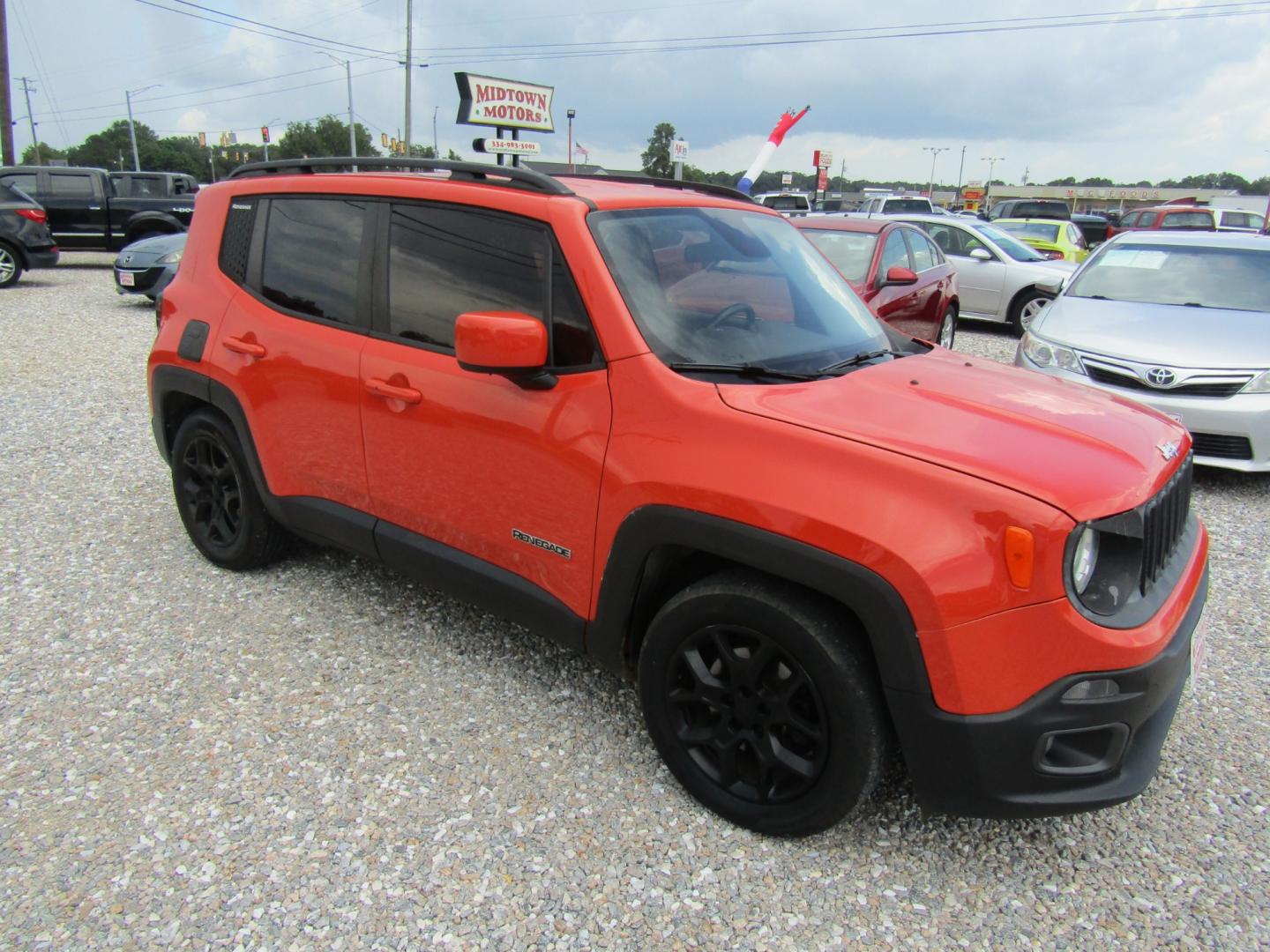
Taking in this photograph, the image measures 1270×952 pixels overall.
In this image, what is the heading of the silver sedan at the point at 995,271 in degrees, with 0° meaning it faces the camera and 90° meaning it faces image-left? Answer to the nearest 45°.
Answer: approximately 315°

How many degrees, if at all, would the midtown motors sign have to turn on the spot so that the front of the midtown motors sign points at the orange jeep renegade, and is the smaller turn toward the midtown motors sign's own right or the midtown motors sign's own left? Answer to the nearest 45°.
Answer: approximately 45° to the midtown motors sign's own right

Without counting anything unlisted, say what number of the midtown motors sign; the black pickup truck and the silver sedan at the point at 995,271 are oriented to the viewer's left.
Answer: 1

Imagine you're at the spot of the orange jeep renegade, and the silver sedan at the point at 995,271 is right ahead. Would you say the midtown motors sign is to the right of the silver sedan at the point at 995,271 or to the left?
left

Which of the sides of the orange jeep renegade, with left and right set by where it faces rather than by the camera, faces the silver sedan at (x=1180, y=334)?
left
